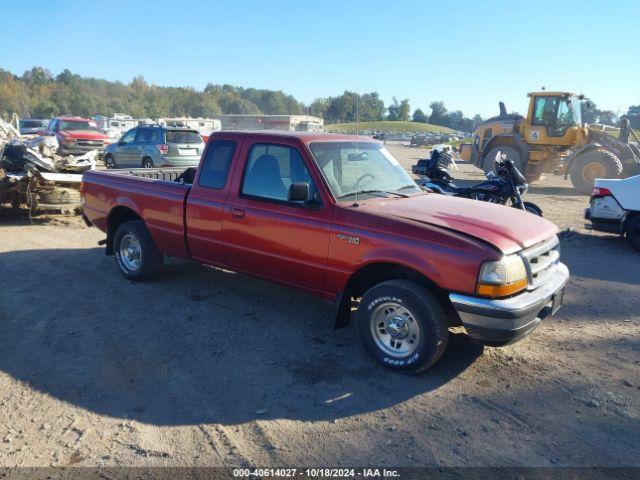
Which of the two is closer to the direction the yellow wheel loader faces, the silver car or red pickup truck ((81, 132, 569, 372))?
the red pickup truck

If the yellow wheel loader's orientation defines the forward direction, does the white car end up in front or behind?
in front

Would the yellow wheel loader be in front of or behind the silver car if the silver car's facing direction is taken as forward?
behind

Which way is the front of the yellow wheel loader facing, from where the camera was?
facing the viewer and to the right of the viewer

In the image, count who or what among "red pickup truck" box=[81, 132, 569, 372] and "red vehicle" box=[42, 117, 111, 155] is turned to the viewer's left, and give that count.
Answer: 0

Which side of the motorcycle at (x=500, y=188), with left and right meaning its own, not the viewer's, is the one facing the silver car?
back

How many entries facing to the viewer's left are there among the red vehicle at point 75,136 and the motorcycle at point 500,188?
0
